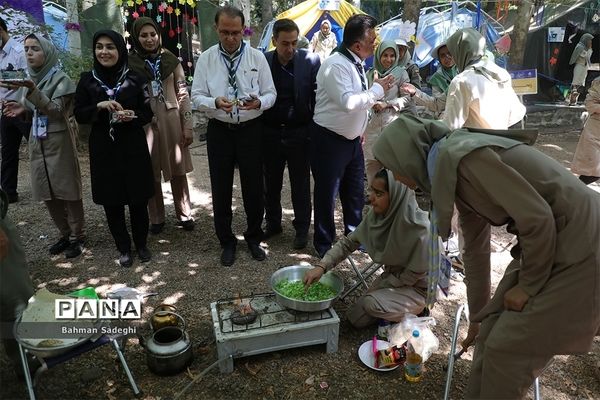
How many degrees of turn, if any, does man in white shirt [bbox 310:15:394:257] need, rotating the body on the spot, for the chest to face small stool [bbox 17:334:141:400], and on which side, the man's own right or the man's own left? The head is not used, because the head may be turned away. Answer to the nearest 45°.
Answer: approximately 135° to the man's own right

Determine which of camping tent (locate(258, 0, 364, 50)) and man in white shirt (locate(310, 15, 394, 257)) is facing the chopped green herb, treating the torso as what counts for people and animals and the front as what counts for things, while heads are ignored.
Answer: the camping tent

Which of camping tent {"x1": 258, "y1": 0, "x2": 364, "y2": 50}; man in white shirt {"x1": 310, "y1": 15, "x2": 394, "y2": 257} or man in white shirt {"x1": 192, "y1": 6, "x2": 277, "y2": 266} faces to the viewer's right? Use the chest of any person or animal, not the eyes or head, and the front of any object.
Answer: man in white shirt {"x1": 310, "y1": 15, "x2": 394, "y2": 257}

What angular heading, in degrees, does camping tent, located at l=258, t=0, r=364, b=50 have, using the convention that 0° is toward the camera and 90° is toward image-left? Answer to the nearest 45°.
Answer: approximately 0°

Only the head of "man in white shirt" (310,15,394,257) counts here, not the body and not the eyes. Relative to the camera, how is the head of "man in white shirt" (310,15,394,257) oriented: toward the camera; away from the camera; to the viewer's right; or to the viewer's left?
to the viewer's right

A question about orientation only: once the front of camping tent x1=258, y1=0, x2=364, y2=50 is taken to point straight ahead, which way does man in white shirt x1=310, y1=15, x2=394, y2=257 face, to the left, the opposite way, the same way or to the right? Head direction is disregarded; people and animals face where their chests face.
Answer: to the left

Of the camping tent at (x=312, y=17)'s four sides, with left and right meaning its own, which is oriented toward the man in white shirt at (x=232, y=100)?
front

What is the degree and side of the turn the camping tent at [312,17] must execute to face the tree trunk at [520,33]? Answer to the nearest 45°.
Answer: approximately 90° to its left

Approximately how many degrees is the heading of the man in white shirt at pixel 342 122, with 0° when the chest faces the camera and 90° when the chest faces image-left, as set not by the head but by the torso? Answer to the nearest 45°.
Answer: approximately 270°

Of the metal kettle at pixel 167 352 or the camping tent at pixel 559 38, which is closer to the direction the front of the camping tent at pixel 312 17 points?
the metal kettle
